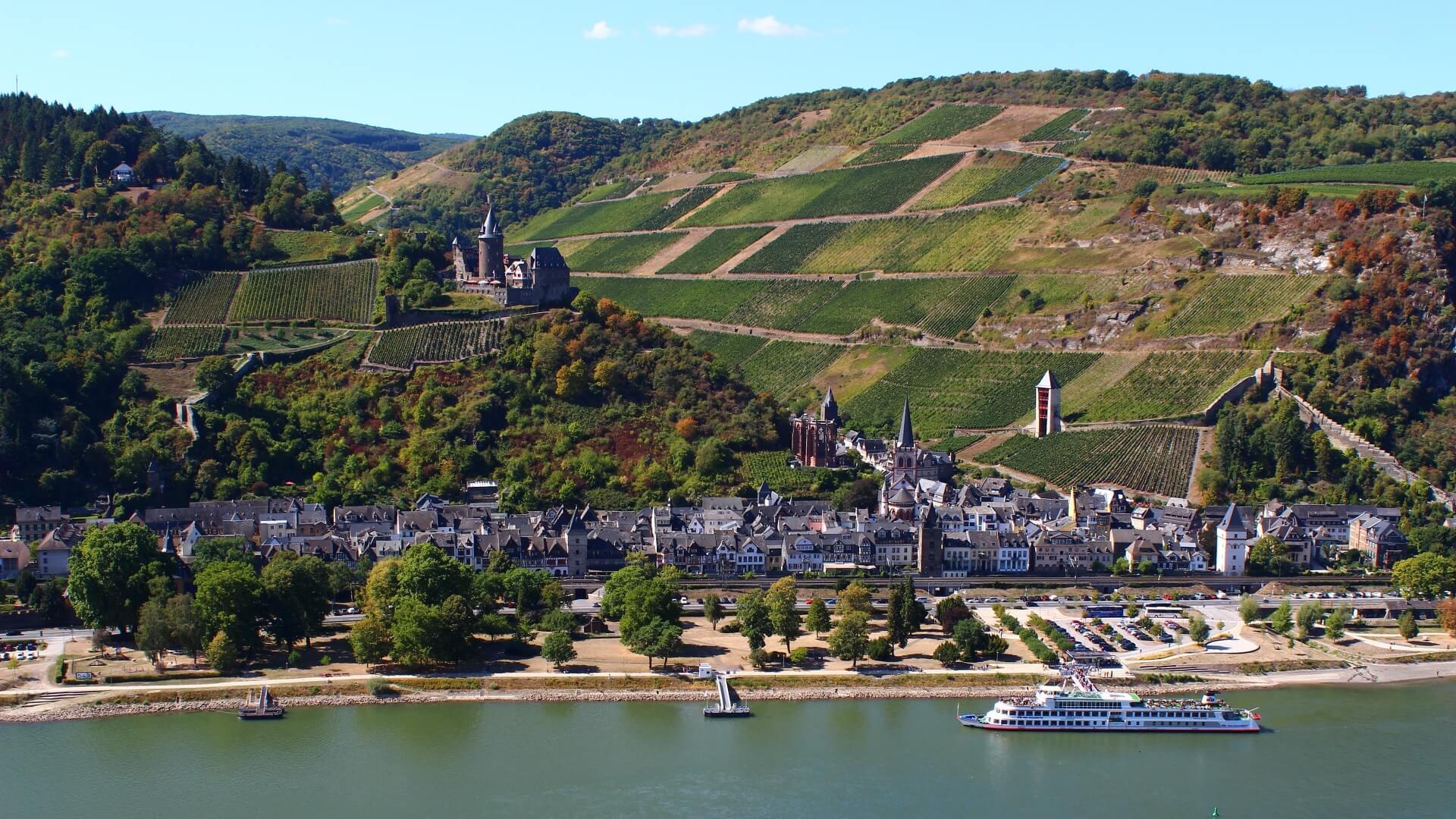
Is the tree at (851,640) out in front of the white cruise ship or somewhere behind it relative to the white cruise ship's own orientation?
in front

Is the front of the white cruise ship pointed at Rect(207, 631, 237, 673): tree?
yes

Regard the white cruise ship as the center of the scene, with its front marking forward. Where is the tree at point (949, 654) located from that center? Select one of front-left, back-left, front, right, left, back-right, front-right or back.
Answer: front-right

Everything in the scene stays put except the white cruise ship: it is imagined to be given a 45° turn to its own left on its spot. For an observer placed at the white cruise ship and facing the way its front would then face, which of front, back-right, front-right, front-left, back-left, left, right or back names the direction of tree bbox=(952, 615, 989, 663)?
right

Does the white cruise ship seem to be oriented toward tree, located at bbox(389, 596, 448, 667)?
yes

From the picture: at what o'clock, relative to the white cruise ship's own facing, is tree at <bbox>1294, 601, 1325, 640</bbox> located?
The tree is roughly at 4 o'clock from the white cruise ship.

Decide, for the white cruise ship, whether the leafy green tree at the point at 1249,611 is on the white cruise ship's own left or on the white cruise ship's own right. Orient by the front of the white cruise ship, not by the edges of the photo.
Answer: on the white cruise ship's own right

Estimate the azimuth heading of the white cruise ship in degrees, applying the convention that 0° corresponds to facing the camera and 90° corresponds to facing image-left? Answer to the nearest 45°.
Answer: approximately 90°

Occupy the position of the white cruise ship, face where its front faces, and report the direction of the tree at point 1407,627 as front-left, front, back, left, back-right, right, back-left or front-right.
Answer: back-right

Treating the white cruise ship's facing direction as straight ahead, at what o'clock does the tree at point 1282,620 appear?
The tree is roughly at 4 o'clock from the white cruise ship.

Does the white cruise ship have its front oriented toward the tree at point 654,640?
yes

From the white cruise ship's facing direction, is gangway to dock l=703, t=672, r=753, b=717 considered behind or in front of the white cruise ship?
in front

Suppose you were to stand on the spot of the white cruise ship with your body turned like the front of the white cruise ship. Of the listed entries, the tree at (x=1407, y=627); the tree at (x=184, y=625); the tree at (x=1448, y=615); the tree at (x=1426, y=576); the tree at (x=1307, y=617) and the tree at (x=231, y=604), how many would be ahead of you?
2

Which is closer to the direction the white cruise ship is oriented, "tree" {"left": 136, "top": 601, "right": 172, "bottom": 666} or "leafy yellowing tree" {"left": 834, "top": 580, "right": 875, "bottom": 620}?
the tree
